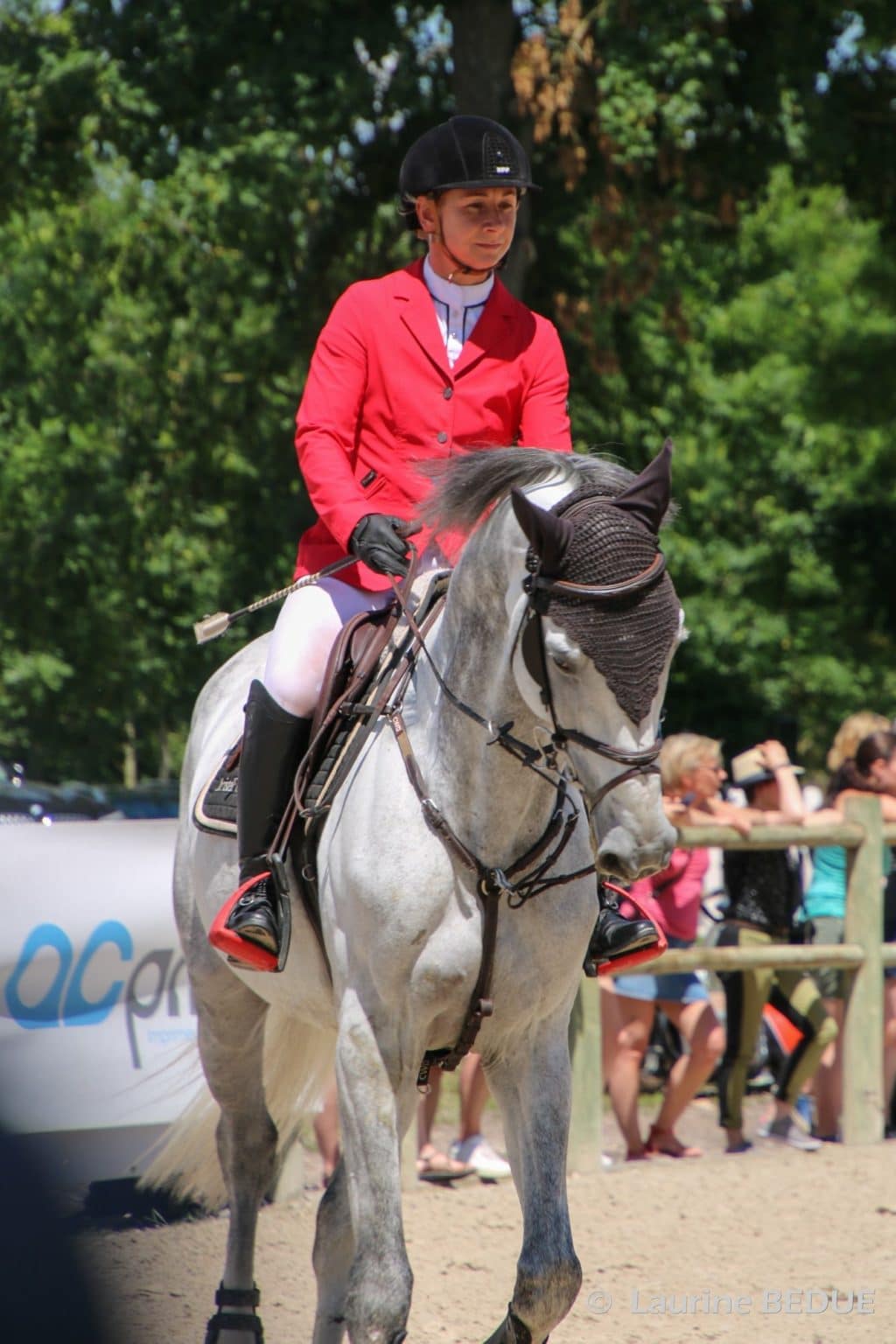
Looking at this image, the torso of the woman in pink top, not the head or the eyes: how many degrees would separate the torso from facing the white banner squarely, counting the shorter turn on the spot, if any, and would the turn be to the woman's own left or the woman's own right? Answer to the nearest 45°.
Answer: approximately 90° to the woman's own right

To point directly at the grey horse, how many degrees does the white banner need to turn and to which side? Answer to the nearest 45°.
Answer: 0° — it already faces it

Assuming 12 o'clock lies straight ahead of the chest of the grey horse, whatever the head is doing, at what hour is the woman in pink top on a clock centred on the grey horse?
The woman in pink top is roughly at 8 o'clock from the grey horse.

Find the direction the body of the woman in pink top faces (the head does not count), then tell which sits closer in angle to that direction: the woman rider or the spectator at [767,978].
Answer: the woman rider

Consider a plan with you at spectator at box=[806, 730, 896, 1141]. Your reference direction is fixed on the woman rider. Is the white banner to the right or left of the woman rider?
right

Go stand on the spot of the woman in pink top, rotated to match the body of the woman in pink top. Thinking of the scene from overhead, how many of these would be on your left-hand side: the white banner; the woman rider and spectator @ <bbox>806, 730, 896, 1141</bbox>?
1

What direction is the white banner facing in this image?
toward the camera

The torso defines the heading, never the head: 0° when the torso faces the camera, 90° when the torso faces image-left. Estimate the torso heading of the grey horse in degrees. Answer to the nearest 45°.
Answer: approximately 315°

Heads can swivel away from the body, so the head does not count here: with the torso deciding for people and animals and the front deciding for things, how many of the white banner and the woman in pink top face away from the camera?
0

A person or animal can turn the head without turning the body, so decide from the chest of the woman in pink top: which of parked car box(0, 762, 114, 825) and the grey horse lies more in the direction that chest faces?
the grey horse

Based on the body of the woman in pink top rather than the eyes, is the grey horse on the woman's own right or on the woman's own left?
on the woman's own right

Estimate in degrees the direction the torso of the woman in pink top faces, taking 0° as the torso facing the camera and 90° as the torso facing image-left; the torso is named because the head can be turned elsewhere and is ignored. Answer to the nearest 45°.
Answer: approximately 315°

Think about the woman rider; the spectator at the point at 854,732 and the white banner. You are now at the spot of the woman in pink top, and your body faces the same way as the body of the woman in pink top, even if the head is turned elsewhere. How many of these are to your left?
1
